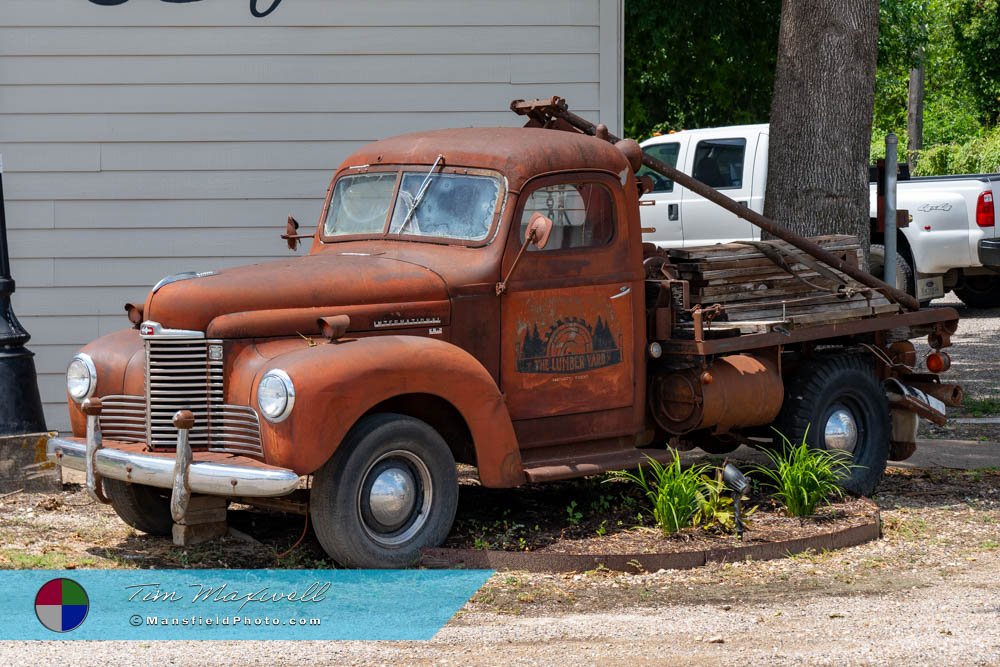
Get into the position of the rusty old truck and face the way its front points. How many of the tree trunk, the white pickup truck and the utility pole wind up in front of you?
0

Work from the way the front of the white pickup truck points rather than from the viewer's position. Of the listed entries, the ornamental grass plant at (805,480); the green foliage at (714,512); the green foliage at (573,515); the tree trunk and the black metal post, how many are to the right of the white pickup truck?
0

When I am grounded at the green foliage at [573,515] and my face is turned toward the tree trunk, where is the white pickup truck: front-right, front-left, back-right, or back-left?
front-left

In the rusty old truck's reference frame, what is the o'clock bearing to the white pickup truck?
The white pickup truck is roughly at 5 o'clock from the rusty old truck.

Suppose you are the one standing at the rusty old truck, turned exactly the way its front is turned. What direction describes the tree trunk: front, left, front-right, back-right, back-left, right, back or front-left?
back

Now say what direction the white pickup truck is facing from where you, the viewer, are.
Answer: facing away from the viewer and to the left of the viewer

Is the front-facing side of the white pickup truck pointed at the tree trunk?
no

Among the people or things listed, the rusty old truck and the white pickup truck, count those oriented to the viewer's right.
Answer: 0

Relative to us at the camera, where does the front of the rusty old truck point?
facing the viewer and to the left of the viewer

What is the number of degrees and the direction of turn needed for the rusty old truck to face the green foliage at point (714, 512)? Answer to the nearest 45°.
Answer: approximately 135° to its left

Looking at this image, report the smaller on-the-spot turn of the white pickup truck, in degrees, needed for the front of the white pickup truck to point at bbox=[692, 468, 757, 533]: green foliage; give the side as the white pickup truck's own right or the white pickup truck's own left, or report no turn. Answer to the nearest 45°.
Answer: approximately 135° to the white pickup truck's own left

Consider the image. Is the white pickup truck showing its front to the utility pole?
no

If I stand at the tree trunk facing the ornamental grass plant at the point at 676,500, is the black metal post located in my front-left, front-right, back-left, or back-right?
front-right
